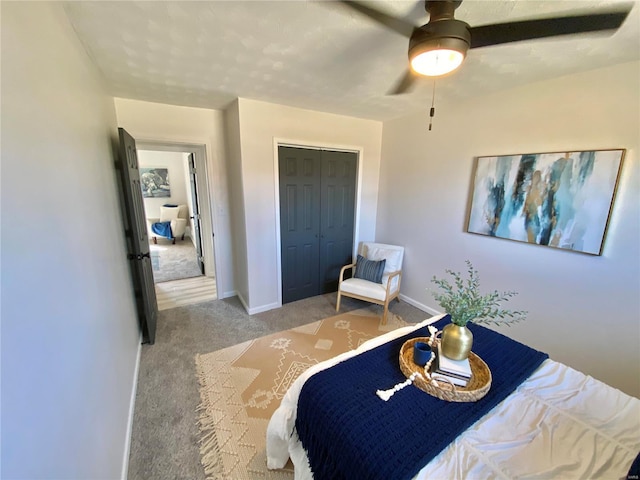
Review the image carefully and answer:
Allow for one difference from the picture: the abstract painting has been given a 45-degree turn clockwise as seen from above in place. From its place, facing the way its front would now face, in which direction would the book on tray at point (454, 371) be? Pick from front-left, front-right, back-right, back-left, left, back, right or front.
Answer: left

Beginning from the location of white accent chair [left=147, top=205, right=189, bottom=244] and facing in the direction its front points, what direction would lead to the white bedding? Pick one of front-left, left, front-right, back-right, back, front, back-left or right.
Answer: front-left

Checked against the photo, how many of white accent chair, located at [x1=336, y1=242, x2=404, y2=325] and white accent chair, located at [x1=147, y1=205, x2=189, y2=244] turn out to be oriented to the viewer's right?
0

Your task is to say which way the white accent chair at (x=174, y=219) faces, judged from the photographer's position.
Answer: facing the viewer and to the left of the viewer

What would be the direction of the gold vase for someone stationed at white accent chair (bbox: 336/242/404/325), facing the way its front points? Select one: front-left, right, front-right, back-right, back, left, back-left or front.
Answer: front-left

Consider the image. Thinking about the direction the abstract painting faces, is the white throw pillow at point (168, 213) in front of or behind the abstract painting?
in front

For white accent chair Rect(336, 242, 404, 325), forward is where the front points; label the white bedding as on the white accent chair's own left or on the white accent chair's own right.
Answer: on the white accent chair's own left

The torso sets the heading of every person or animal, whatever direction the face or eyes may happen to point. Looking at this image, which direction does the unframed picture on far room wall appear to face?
toward the camera

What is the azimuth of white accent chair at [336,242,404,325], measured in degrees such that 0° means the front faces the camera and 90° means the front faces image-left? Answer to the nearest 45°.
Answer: approximately 45°

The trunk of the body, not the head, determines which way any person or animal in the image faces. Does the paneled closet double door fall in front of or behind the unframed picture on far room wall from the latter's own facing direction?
in front

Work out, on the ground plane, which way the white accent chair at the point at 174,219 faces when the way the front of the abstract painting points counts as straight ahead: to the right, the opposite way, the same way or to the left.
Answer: to the left

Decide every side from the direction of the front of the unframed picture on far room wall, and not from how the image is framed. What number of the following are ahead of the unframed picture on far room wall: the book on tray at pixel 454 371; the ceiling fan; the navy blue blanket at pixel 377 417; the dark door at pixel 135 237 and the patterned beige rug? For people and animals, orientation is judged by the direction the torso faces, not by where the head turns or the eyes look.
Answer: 5

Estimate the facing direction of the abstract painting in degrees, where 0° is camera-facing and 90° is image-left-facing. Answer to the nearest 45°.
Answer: approximately 45°

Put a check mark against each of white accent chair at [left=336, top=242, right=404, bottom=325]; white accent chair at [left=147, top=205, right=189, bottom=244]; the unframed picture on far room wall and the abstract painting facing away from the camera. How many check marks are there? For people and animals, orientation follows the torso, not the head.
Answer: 0
